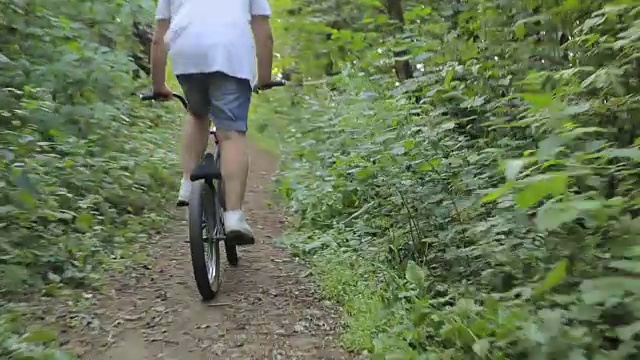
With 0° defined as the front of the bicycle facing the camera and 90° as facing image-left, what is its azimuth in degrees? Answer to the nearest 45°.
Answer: approximately 180°

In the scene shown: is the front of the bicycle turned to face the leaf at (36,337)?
no
